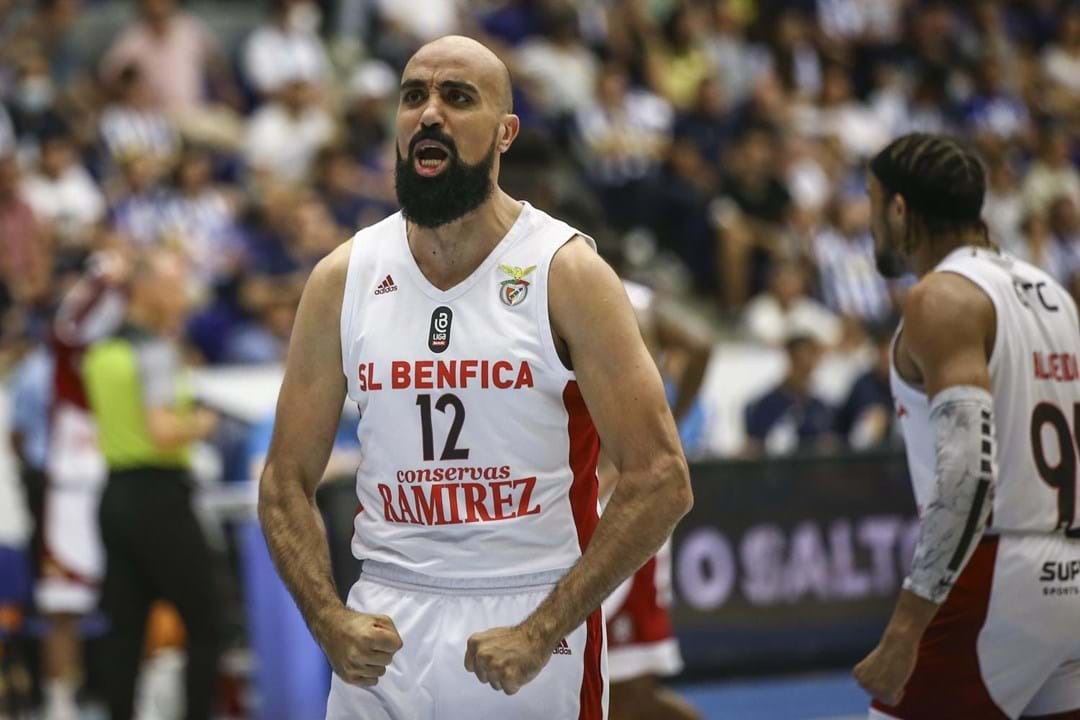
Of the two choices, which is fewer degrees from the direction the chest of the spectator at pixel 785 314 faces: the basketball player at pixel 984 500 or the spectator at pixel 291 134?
the basketball player

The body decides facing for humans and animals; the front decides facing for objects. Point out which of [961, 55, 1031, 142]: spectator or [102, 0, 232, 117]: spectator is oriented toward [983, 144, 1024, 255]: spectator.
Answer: [961, 55, 1031, 142]: spectator

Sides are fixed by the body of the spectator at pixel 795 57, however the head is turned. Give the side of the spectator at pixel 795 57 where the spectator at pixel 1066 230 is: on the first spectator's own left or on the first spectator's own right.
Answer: on the first spectator's own left

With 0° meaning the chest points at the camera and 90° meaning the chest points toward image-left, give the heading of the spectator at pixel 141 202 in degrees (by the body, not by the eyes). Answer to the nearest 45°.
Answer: approximately 0°

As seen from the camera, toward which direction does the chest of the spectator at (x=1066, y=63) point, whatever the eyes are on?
toward the camera

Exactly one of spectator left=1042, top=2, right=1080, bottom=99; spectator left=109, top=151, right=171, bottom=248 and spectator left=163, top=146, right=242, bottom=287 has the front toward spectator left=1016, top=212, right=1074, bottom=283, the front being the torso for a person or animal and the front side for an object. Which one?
spectator left=1042, top=2, right=1080, bottom=99

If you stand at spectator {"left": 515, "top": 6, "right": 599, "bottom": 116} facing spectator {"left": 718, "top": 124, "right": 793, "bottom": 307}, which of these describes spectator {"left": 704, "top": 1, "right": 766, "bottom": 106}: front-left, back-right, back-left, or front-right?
front-left

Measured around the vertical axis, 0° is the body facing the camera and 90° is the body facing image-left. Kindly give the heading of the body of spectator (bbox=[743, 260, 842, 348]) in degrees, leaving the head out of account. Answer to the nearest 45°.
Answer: approximately 0°

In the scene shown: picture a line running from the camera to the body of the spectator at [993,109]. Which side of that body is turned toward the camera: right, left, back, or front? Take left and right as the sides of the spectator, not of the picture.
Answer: front

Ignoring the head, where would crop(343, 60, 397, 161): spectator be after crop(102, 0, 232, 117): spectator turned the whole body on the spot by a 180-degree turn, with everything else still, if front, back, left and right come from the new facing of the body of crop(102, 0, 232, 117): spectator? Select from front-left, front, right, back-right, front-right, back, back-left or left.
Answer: right

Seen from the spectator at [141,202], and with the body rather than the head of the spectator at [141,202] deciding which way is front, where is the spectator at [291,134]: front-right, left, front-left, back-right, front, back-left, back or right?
back-left

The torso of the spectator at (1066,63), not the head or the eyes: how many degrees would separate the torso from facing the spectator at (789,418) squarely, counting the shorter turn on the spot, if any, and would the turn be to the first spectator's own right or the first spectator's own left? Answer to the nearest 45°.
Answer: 0° — they already face them

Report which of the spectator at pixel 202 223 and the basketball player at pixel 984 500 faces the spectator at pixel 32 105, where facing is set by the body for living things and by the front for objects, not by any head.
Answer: the basketball player

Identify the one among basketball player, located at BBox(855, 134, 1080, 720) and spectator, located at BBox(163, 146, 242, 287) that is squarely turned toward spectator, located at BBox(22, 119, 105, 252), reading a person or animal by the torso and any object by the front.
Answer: the basketball player
